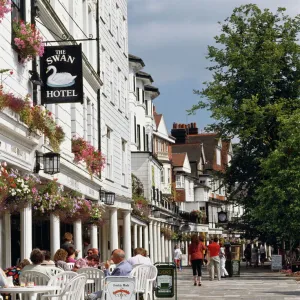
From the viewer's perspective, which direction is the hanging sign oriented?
toward the camera

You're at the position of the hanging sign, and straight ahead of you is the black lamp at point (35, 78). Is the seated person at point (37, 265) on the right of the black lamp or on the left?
left

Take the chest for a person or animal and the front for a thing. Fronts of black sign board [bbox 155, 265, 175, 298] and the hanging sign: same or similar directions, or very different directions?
same or similar directions

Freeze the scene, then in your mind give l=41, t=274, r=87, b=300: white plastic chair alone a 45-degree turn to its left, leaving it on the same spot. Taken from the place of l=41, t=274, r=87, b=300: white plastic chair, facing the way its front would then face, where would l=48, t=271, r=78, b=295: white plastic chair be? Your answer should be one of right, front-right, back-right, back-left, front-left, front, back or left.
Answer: right

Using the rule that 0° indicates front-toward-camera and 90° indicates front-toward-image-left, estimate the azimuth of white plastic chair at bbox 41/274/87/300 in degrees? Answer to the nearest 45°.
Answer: approximately 135°

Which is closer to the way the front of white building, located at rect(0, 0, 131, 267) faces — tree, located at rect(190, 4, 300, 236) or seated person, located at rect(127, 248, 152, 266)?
the seated person

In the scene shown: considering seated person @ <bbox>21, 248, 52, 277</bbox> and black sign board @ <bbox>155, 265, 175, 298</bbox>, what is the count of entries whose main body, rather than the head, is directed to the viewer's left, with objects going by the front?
0
